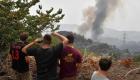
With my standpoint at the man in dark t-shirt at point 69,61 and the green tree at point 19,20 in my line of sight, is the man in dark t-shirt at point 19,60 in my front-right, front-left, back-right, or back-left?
front-left

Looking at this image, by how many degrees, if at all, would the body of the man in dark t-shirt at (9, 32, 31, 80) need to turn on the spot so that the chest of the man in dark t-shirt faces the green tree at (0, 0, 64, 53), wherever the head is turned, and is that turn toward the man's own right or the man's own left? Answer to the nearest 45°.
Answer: approximately 45° to the man's own left

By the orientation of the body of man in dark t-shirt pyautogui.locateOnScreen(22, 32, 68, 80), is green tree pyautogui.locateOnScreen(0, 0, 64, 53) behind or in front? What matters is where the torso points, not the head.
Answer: in front

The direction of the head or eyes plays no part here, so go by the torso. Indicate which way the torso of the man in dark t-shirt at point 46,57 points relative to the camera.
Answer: away from the camera

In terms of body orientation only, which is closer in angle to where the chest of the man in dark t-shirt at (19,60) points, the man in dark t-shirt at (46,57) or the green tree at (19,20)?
the green tree

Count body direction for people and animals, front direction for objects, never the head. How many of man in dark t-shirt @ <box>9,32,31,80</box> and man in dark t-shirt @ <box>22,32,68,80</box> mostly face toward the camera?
0

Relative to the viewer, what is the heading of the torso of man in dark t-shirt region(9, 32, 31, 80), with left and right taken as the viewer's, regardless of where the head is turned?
facing away from the viewer and to the right of the viewer

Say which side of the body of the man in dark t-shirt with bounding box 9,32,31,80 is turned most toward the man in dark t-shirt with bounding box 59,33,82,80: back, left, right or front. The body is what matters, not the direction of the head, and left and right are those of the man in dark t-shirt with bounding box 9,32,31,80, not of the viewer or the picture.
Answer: right
